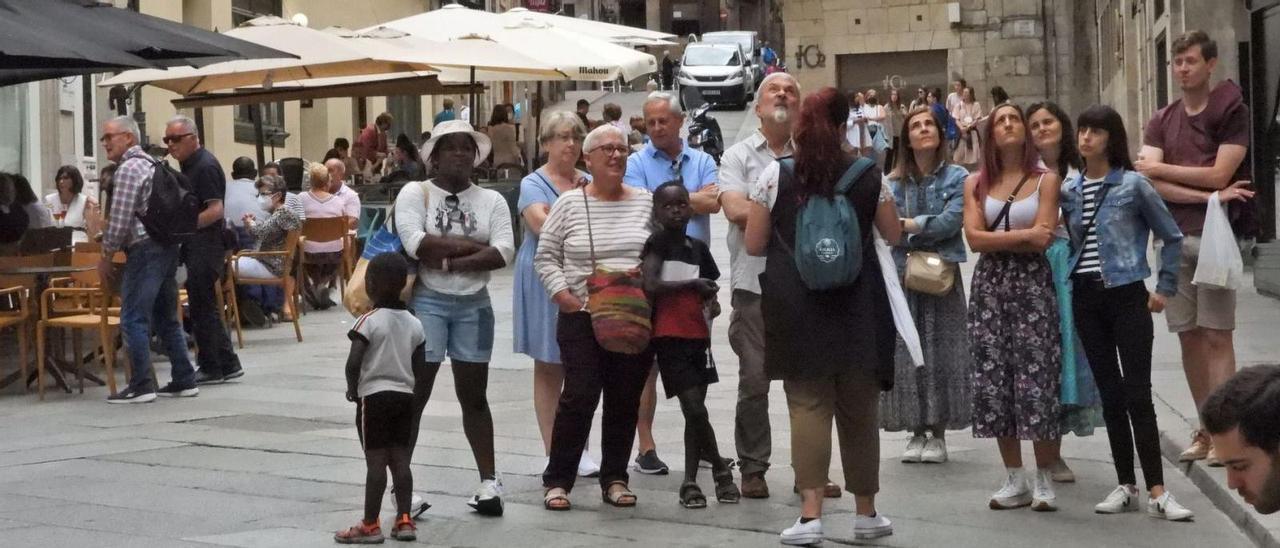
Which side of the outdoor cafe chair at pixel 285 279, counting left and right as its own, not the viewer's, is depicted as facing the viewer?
left

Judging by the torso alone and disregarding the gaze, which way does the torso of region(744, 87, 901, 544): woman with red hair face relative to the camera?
away from the camera

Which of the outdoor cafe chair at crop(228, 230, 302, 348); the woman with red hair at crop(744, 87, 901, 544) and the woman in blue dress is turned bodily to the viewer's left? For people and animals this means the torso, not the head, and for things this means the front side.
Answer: the outdoor cafe chair

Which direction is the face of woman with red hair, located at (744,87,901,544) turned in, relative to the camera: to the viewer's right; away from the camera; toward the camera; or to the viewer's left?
away from the camera

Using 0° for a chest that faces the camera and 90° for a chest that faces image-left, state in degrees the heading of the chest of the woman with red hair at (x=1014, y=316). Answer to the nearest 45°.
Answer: approximately 0°
